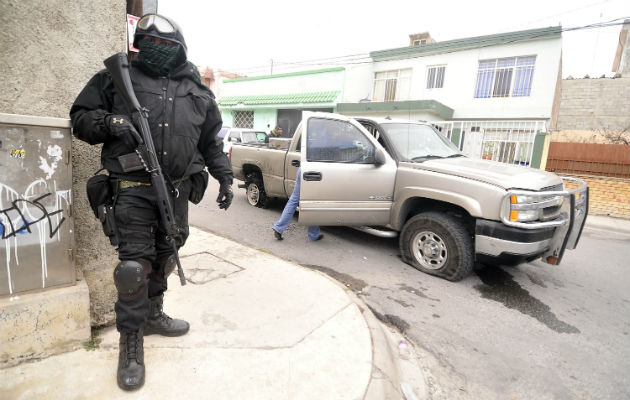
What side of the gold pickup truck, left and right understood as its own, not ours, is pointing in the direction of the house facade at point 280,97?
back

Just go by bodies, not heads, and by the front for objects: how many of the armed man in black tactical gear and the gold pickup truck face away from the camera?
0

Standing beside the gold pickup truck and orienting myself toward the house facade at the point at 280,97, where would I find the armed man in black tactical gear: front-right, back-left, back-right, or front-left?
back-left

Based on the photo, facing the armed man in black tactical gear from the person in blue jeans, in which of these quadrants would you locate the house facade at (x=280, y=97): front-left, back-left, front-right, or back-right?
back-right

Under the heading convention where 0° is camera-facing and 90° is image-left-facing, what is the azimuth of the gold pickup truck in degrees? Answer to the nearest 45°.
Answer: approximately 315°

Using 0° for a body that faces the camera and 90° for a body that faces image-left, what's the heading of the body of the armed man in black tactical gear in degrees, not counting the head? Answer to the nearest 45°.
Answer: approximately 0°

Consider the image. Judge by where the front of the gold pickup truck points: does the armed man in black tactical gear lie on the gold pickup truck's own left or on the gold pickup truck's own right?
on the gold pickup truck's own right

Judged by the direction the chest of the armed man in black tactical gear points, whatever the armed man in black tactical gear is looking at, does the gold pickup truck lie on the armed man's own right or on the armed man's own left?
on the armed man's own left

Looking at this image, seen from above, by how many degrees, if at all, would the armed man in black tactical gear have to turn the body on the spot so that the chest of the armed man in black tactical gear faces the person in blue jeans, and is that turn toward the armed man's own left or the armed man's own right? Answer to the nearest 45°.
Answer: approximately 135° to the armed man's own left

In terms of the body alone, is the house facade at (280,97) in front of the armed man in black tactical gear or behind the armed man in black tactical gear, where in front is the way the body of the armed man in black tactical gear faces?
behind

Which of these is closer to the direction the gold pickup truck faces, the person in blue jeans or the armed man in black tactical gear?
the armed man in black tactical gear
